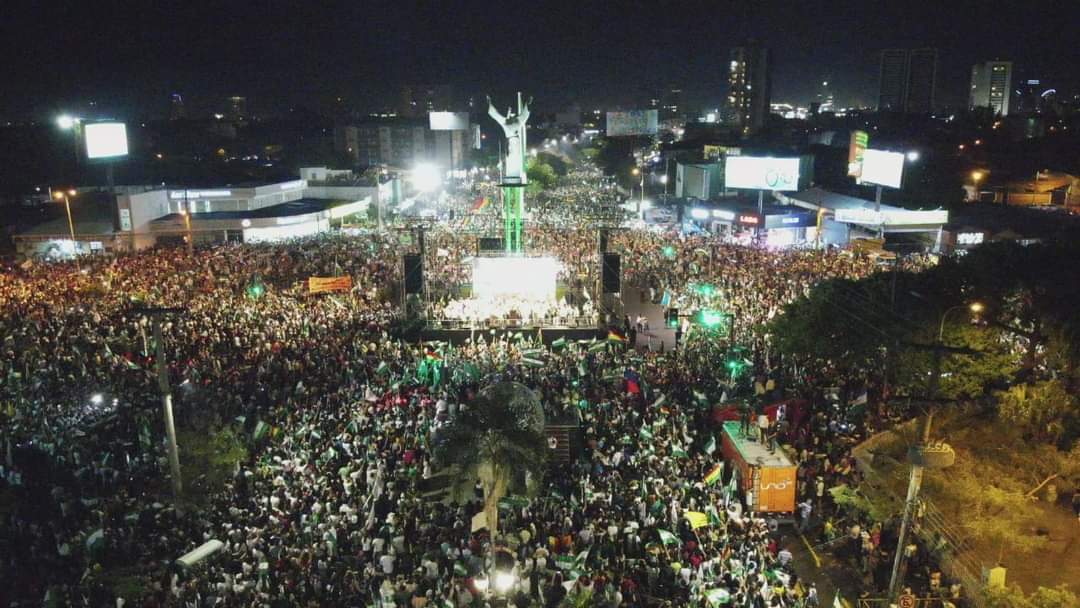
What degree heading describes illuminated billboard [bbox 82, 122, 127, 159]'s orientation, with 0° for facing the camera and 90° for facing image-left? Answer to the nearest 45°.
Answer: approximately 0°

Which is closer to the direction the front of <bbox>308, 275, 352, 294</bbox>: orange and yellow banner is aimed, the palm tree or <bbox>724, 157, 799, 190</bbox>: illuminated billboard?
the palm tree

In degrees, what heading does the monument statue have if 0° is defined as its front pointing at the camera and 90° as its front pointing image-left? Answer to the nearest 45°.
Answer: approximately 0°

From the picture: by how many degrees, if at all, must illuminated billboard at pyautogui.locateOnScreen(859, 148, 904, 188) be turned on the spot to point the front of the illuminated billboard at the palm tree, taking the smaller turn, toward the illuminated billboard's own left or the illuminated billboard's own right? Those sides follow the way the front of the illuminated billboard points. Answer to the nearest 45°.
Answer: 0° — it already faces it

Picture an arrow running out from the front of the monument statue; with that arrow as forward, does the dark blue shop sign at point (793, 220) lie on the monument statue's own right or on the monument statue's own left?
on the monument statue's own left

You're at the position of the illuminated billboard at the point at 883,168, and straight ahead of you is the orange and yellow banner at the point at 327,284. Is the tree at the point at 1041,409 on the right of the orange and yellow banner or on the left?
left

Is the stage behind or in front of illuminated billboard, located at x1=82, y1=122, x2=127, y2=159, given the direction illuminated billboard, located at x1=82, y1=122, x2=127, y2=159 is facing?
in front

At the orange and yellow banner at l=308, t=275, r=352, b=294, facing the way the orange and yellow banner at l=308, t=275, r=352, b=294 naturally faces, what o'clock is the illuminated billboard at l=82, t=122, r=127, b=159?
The illuminated billboard is roughly at 5 o'clock from the orange and yellow banner.

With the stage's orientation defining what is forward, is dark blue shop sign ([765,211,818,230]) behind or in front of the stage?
behind

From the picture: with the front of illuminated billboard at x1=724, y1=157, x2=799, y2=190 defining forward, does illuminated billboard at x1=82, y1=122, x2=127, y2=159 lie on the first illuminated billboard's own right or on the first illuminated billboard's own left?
on the first illuminated billboard's own right

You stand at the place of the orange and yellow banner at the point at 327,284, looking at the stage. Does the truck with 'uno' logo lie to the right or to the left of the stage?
right

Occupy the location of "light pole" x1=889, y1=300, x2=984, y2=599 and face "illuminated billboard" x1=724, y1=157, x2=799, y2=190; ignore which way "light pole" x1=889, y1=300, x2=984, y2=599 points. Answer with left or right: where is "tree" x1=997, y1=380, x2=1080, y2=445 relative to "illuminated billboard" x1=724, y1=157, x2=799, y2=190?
right

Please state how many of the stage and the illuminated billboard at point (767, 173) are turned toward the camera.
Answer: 2
